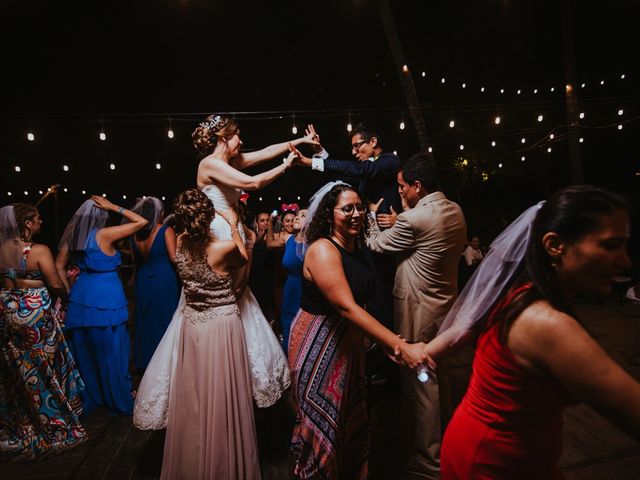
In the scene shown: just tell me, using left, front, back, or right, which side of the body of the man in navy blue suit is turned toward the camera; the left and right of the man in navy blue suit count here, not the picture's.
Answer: left

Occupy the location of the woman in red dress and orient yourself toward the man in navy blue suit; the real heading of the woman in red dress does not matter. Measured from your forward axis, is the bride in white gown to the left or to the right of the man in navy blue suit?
left

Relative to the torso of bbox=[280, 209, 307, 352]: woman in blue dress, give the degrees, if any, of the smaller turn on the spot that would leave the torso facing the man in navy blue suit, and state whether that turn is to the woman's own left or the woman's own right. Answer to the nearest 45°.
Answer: approximately 90° to the woman's own left

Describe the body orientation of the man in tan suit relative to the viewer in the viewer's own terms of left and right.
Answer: facing away from the viewer and to the left of the viewer

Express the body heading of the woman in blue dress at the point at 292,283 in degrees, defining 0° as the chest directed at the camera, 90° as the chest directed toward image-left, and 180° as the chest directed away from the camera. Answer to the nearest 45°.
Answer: approximately 45°

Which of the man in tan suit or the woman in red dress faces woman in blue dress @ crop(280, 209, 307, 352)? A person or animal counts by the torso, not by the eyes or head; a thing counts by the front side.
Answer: the man in tan suit

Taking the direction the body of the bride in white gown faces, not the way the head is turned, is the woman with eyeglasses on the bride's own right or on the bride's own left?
on the bride's own right

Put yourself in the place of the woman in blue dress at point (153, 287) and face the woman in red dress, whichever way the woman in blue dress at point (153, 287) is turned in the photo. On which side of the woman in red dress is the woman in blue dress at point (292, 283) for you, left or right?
left
